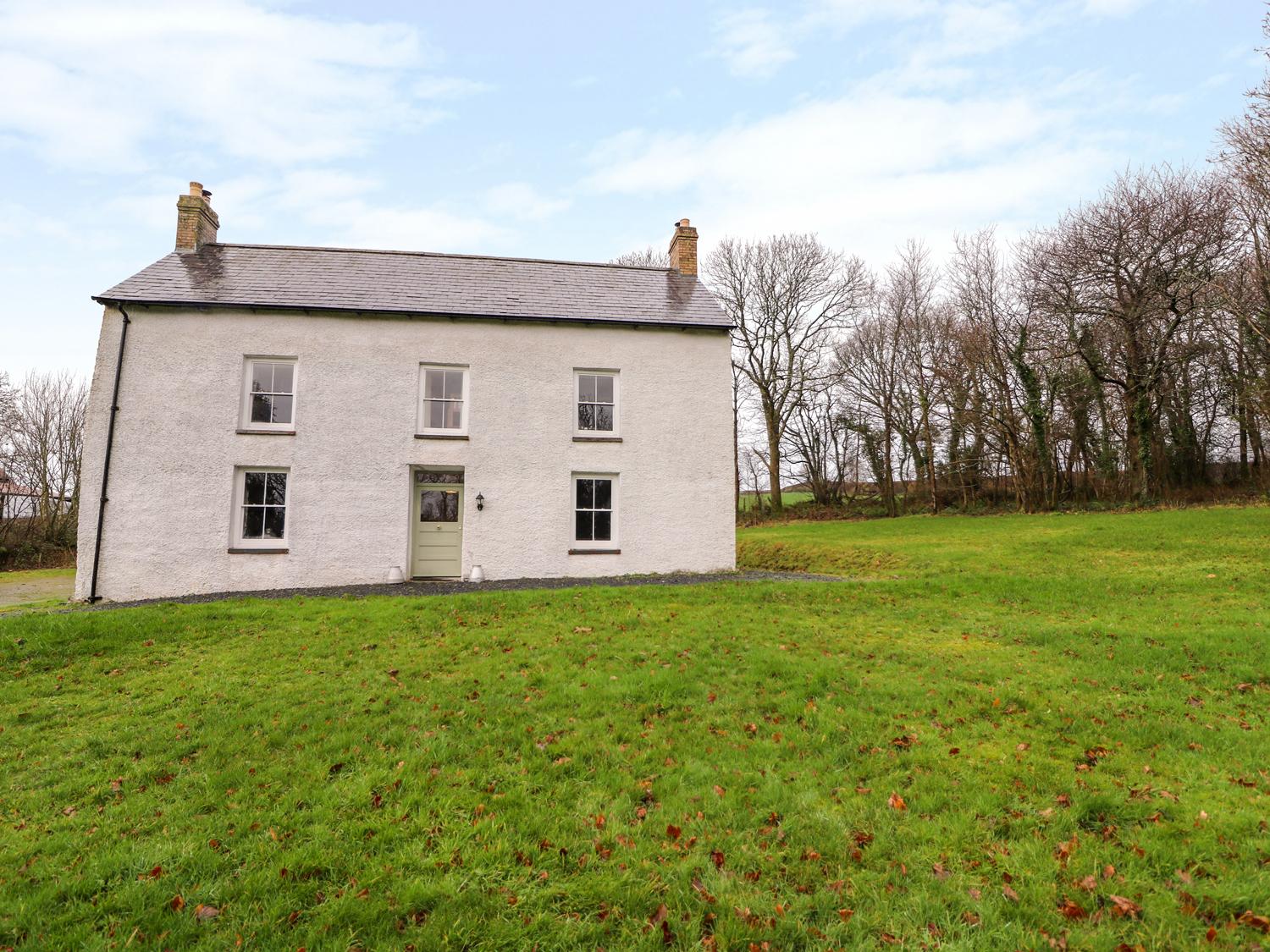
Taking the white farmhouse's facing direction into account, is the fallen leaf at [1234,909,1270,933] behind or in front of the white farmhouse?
in front

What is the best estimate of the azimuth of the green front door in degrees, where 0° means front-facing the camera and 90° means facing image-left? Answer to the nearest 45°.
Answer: approximately 0°

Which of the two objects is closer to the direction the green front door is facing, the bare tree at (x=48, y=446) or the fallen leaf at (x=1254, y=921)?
the fallen leaf

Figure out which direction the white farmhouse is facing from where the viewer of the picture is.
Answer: facing the viewer

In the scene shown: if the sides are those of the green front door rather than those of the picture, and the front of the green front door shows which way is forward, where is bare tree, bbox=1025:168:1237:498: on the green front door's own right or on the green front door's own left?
on the green front door's own left

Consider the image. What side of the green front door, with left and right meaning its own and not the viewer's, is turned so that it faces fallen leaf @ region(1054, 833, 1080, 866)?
front

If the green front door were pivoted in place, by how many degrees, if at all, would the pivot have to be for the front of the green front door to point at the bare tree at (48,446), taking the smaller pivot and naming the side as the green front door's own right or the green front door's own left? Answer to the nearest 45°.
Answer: approximately 135° to the green front door's own right

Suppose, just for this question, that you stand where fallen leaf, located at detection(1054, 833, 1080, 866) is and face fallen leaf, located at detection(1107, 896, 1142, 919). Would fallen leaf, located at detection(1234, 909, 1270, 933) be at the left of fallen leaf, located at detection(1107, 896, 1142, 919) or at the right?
left

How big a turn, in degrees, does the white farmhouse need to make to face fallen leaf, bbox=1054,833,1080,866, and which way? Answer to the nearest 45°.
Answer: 0° — it already faces it

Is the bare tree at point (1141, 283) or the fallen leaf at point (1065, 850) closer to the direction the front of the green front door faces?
the fallen leaf

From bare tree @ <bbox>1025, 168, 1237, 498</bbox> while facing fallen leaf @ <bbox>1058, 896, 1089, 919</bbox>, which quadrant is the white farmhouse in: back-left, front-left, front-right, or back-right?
front-right
